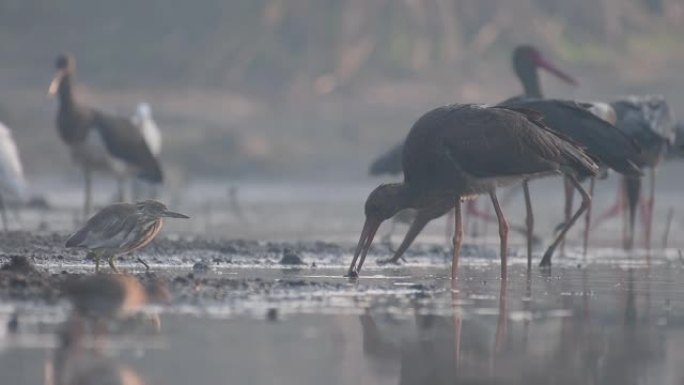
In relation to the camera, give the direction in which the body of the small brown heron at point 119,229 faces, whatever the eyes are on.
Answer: to the viewer's right

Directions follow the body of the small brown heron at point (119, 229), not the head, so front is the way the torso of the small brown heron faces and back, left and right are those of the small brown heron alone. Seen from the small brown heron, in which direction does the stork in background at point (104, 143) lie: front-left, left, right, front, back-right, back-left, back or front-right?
left

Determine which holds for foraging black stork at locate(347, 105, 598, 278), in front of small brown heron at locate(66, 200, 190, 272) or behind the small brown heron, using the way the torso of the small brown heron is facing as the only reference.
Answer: in front

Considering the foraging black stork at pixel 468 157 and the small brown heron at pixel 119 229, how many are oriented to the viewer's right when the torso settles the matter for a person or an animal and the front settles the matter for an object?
1

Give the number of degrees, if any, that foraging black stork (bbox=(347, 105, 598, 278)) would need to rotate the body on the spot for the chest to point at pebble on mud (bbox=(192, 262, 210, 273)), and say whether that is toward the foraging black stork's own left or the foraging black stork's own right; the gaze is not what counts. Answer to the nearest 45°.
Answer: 0° — it already faces it

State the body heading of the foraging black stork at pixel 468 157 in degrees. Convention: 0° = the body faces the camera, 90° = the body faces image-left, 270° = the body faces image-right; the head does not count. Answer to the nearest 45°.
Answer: approximately 90°
